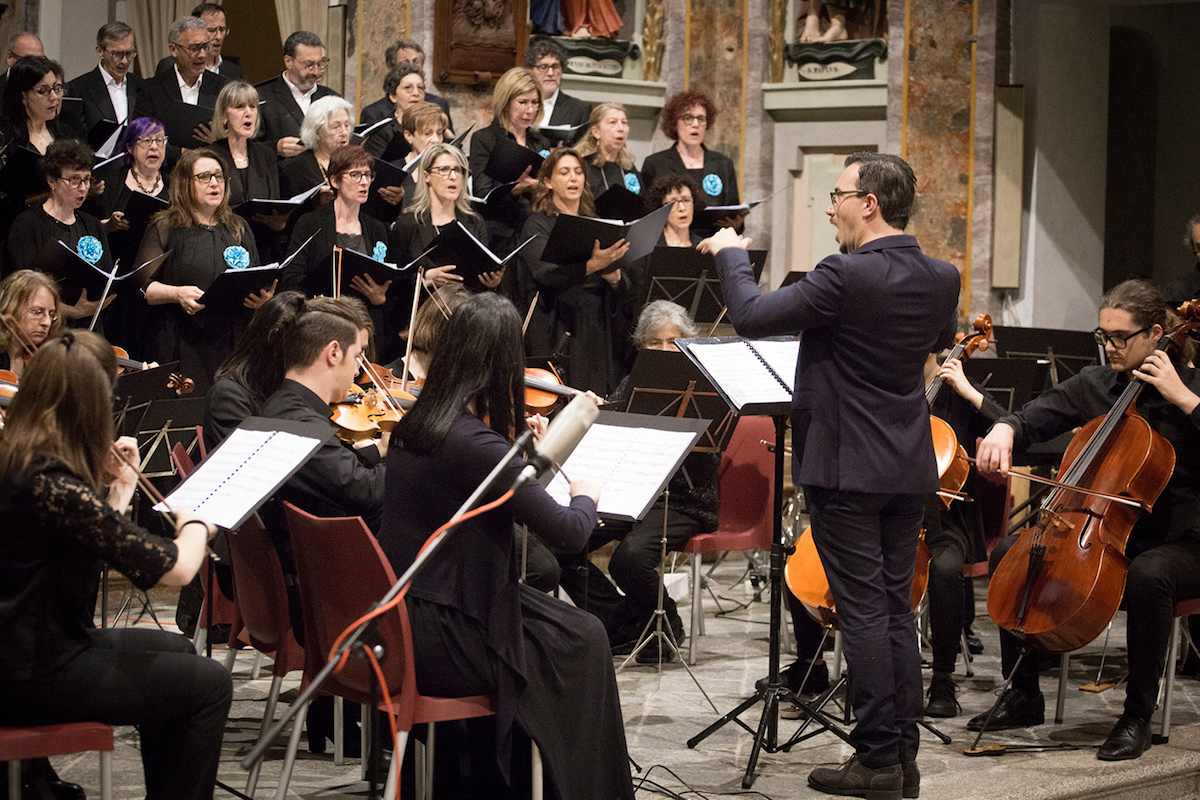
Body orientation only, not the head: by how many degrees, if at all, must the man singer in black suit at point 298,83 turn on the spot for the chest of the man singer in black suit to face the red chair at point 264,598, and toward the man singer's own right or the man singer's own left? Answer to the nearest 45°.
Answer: approximately 45° to the man singer's own right

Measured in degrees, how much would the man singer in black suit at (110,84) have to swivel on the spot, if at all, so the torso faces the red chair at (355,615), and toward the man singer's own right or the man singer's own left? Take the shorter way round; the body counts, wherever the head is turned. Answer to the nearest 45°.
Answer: approximately 45° to the man singer's own right

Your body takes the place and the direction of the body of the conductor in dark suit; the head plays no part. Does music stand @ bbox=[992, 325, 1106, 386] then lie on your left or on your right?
on your right

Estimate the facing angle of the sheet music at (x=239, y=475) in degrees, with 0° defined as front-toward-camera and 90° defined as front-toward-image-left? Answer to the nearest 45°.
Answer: approximately 45°

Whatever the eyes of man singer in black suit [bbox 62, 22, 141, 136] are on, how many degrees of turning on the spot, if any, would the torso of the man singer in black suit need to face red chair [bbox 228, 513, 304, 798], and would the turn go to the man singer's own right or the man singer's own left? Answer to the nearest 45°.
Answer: approximately 45° to the man singer's own right

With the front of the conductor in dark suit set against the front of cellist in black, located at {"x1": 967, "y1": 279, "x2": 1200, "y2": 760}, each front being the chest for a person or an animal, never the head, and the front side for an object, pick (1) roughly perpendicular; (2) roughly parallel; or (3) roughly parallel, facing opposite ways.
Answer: roughly perpendicular

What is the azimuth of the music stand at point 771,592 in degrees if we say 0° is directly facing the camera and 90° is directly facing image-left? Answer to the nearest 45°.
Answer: approximately 315°

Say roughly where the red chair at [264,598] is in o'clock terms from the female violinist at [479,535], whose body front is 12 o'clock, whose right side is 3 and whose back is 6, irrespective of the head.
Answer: The red chair is roughly at 9 o'clock from the female violinist.

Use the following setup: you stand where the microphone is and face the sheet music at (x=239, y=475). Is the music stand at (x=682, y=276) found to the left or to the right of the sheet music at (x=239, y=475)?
right

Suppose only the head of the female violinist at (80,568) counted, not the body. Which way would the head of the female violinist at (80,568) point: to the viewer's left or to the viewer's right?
to the viewer's right
